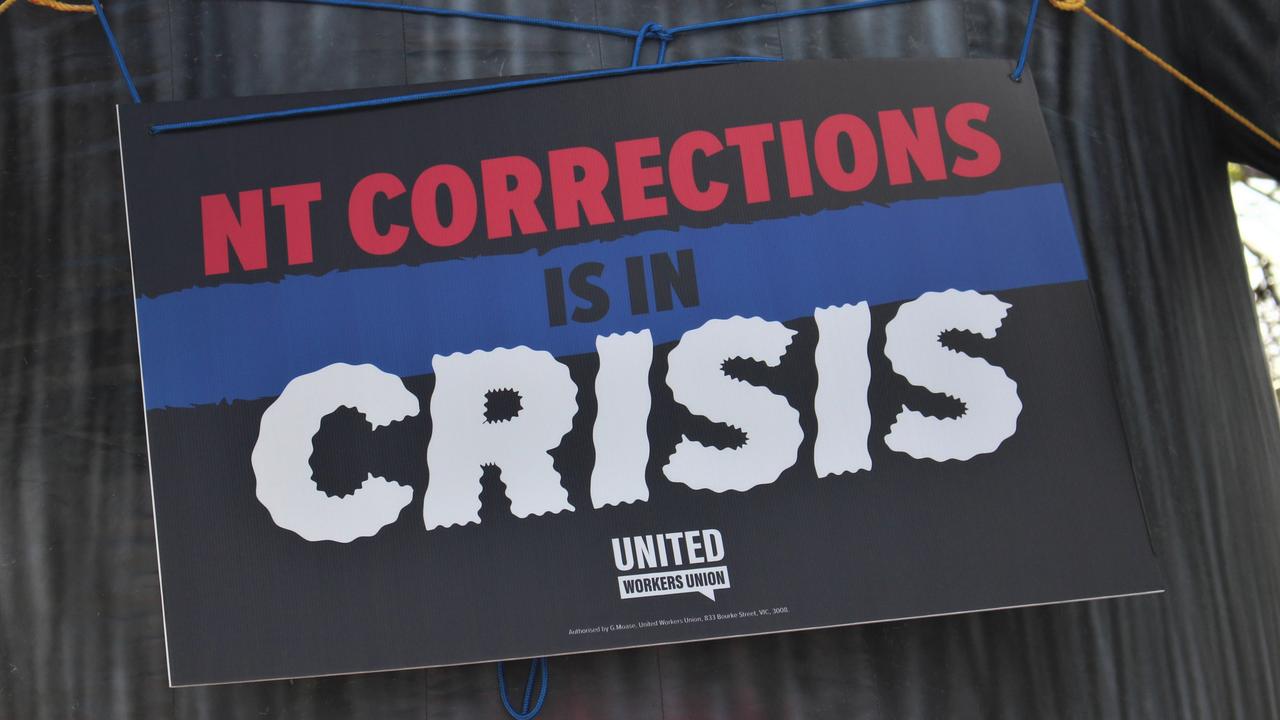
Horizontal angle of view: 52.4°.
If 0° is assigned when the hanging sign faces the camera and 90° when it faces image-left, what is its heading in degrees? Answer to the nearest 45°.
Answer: approximately 0°

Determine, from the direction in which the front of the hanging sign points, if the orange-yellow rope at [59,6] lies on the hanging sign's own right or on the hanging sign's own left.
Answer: on the hanging sign's own right

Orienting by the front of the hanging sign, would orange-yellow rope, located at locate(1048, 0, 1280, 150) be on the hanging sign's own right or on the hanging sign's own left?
on the hanging sign's own left
